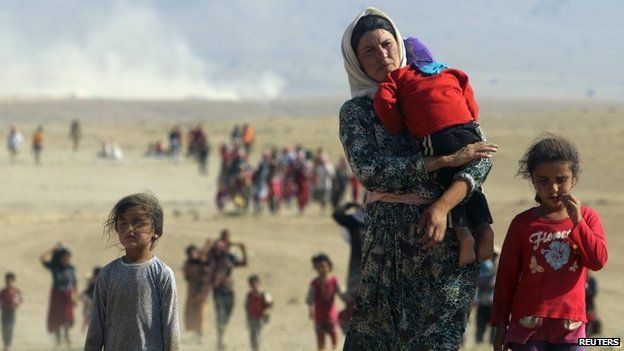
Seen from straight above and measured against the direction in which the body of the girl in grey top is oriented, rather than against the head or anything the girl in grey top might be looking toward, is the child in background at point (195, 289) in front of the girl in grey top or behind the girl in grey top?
behind

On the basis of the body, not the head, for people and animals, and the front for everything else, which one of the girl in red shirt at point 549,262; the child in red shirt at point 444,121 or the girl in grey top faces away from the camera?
the child in red shirt

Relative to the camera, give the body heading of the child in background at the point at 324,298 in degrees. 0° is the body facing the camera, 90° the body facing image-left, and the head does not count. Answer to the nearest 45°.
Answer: approximately 0°

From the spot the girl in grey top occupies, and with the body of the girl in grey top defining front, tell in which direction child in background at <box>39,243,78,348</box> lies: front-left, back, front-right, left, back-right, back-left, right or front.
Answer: back

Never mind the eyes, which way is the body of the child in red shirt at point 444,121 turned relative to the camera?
away from the camera

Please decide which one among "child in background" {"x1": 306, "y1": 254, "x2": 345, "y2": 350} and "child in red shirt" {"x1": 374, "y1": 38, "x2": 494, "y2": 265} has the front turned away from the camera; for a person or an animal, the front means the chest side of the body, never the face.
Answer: the child in red shirt

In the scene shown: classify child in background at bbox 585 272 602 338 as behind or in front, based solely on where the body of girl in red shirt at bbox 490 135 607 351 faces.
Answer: behind

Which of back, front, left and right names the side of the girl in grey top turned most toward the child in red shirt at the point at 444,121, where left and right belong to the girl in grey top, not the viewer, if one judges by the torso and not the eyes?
left

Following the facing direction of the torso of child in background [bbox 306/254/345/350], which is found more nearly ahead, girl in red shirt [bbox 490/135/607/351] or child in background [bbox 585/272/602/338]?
the girl in red shirt

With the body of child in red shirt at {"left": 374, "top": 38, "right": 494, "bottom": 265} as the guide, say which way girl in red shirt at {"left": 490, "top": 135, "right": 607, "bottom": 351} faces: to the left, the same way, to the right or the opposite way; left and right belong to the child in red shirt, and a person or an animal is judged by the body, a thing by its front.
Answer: the opposite way

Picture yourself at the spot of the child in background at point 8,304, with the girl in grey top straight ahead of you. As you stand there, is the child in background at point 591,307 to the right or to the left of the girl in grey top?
left

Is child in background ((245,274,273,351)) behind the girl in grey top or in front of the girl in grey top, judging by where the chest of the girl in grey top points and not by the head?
behind

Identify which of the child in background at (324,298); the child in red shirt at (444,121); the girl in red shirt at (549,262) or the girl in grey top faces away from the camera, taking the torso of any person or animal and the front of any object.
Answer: the child in red shirt
